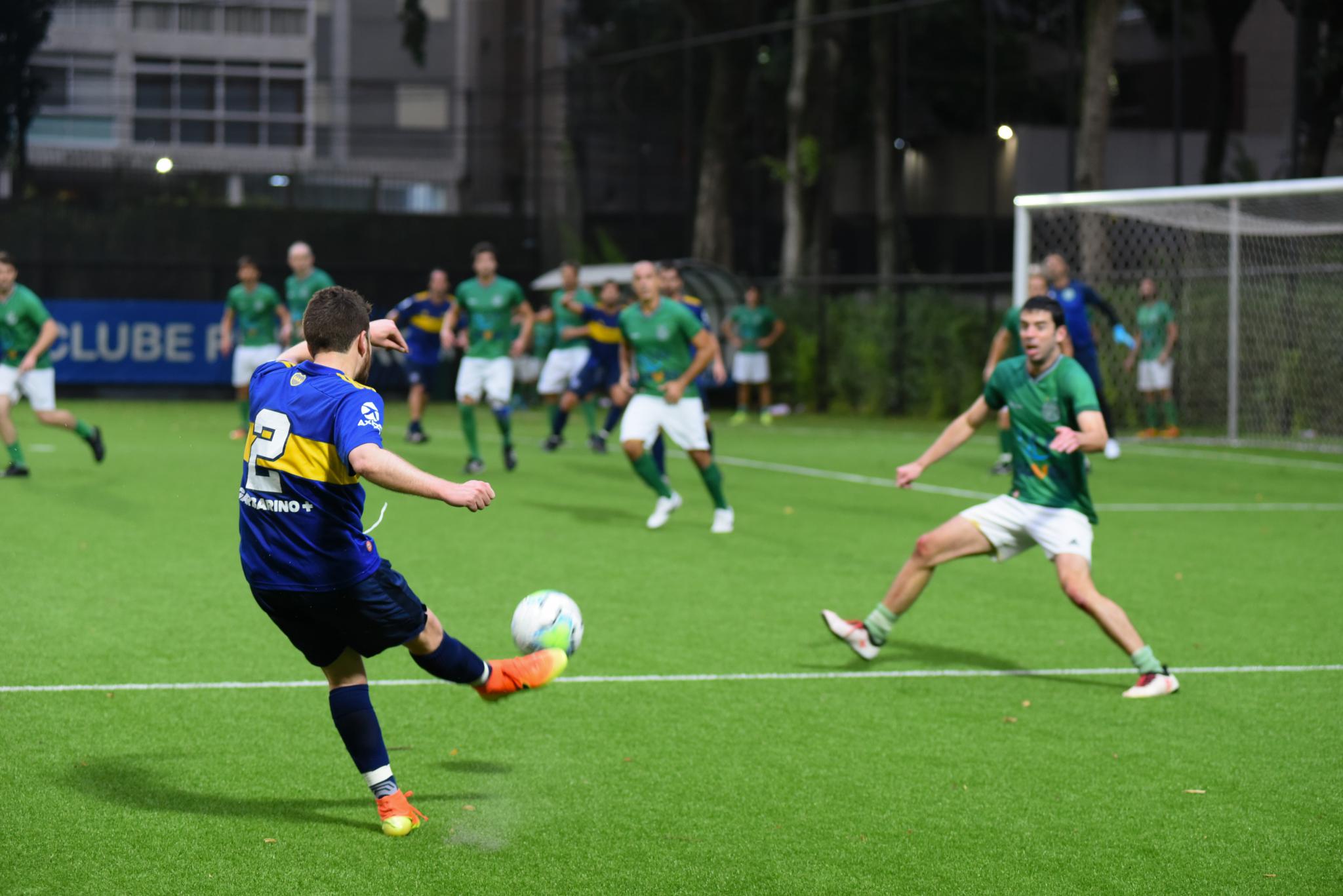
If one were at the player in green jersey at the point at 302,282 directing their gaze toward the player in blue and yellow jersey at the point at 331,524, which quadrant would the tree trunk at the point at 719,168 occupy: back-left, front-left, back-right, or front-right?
back-left

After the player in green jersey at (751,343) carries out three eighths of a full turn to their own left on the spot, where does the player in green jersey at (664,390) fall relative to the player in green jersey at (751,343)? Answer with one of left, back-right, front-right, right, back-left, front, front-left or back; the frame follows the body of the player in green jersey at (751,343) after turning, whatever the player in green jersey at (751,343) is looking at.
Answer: back-right

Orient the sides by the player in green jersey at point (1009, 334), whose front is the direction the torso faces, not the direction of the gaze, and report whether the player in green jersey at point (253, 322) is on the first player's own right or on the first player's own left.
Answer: on the first player's own right

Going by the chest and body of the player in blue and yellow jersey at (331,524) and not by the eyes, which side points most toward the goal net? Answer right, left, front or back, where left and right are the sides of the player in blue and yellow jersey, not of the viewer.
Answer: front

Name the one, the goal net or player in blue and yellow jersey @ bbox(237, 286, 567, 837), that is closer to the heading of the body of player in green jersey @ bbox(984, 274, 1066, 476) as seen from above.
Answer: the player in blue and yellow jersey

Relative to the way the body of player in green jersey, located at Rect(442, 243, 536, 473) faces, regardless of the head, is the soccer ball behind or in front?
in front

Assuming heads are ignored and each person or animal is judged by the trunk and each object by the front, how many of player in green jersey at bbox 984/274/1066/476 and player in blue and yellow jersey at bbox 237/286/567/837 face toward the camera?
1
